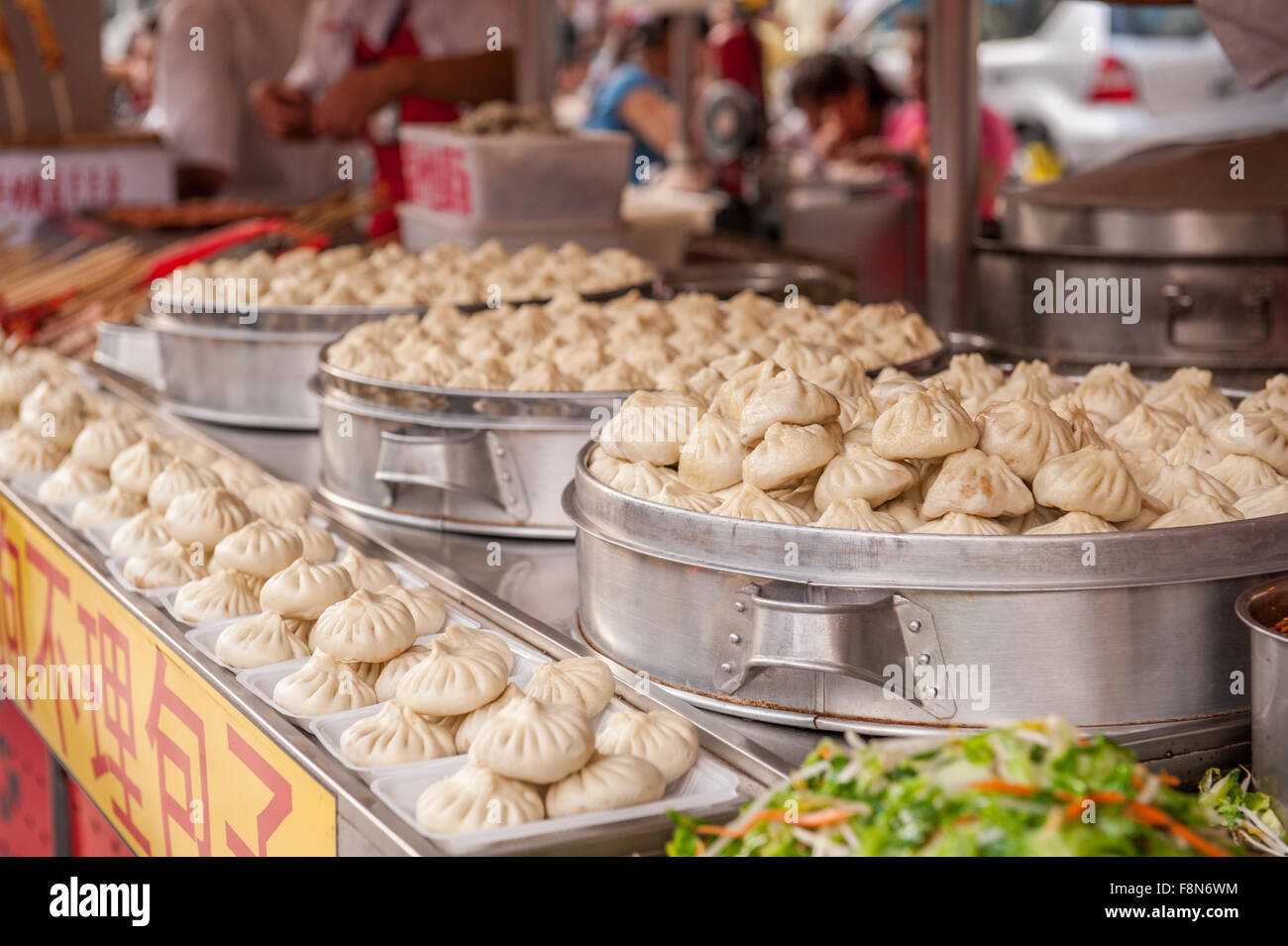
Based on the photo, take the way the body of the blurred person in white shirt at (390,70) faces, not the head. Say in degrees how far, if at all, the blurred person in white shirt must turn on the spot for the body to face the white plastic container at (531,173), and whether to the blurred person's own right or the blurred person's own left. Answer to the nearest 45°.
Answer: approximately 45° to the blurred person's own left

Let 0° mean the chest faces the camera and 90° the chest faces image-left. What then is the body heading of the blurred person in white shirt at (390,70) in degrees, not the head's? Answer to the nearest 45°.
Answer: approximately 45°

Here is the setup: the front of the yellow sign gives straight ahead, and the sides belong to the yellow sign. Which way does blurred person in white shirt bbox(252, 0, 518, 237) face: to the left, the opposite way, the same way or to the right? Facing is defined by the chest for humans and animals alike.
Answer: the same way

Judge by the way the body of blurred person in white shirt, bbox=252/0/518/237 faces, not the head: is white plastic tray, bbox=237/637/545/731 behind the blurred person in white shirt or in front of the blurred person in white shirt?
in front

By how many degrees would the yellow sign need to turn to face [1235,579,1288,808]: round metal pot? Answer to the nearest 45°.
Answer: approximately 90° to its left

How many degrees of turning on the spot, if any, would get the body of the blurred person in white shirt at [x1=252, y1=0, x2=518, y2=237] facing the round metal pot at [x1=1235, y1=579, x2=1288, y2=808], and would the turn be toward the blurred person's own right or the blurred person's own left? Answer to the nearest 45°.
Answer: approximately 45° to the blurred person's own left

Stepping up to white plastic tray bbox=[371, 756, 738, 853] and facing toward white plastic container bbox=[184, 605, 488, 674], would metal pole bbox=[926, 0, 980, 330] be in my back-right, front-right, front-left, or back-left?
front-right

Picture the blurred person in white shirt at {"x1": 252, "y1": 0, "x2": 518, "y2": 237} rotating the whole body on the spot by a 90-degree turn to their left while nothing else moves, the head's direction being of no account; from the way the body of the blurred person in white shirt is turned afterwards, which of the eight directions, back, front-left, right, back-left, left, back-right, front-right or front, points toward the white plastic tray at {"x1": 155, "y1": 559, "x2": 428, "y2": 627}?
front-right

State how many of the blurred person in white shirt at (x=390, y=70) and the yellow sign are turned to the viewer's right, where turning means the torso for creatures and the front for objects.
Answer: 0

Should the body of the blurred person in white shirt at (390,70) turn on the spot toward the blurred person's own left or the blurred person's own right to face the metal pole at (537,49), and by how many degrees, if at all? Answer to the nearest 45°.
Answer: approximately 90° to the blurred person's own left

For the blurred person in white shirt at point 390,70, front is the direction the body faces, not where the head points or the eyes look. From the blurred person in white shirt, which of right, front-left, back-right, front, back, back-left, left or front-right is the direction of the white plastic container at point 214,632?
front-left

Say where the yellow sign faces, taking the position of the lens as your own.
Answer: facing the viewer and to the left of the viewer

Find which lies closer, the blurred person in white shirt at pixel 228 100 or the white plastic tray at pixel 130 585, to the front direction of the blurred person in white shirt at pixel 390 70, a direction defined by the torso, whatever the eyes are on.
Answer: the white plastic tray

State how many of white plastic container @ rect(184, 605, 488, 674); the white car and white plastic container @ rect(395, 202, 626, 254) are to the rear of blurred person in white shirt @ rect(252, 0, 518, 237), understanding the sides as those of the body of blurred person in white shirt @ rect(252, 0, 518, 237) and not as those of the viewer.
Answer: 1
